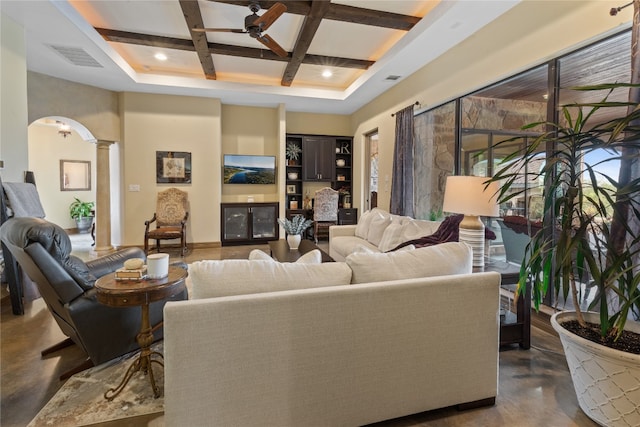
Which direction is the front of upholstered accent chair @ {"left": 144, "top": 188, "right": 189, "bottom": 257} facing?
toward the camera

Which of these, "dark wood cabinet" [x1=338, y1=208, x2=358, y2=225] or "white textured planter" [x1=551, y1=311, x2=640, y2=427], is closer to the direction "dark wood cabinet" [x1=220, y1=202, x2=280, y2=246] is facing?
the white textured planter

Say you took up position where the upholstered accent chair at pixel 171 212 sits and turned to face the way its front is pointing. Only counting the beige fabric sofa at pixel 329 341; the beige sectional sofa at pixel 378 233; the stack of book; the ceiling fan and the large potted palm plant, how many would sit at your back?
0

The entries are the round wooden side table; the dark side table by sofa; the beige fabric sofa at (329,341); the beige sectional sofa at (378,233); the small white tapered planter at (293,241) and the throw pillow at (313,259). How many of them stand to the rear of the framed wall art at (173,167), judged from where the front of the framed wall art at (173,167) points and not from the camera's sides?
0

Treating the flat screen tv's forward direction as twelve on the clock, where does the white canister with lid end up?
The white canister with lid is roughly at 12 o'clock from the flat screen tv.

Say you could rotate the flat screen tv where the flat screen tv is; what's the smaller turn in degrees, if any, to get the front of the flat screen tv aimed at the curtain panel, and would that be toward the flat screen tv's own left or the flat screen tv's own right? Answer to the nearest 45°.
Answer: approximately 45° to the flat screen tv's own left

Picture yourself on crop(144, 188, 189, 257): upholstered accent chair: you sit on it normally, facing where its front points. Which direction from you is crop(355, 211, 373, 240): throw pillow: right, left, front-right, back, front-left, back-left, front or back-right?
front-left

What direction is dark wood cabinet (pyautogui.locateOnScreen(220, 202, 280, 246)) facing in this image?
toward the camera

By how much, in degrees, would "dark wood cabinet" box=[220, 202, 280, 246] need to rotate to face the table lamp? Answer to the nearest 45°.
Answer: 0° — it already faces it

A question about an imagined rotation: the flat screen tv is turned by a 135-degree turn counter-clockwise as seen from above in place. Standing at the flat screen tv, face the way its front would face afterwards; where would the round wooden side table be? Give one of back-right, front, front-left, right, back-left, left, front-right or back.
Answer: back-right

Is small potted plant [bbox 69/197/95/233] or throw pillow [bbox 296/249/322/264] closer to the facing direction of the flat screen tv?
the throw pillow

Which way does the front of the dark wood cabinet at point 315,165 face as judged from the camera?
facing the viewer

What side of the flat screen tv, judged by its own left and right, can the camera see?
front

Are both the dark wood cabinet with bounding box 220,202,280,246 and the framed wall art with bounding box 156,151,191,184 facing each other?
no

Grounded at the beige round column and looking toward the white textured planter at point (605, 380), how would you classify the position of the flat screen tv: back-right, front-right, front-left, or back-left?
front-left

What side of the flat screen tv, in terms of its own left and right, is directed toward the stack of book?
front

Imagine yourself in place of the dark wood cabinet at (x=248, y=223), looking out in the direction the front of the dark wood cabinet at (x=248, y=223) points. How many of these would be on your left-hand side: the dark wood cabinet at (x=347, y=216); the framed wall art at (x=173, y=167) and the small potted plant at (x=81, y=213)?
1

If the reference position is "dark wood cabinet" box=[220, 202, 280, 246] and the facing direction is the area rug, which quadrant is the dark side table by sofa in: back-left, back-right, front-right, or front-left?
front-left

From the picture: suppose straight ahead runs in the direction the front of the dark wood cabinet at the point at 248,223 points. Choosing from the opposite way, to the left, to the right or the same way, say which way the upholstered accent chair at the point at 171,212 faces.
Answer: the same way
